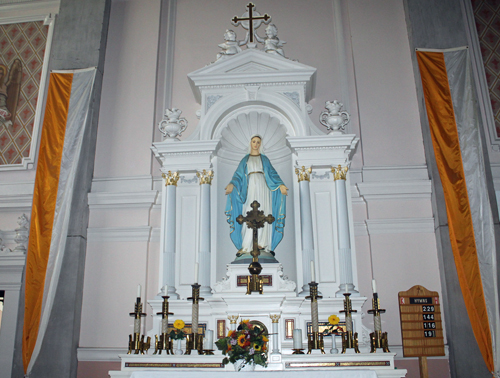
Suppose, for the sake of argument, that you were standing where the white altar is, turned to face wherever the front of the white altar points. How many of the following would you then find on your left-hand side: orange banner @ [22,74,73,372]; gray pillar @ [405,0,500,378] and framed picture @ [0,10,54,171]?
1

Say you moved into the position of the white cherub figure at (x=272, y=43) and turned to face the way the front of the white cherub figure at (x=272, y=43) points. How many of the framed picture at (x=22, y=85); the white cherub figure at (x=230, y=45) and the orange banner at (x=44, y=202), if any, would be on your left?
0

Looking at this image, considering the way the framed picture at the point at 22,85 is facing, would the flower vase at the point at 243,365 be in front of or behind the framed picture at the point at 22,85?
in front

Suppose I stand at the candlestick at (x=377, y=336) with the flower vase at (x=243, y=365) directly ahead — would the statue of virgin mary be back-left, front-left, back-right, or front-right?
front-right

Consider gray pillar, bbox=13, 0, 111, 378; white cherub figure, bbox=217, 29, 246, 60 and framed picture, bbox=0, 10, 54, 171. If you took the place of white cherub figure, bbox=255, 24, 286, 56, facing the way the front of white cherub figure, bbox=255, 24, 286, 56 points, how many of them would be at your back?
0

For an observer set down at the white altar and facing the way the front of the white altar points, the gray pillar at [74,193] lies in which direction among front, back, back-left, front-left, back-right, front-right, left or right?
right

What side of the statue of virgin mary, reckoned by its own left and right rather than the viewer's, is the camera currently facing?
front

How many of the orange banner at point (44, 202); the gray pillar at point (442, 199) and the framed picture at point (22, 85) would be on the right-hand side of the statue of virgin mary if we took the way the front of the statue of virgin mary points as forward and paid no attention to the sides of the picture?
2

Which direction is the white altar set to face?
toward the camera

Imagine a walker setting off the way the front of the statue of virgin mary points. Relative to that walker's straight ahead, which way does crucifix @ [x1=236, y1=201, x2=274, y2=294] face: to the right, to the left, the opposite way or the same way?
the same way
